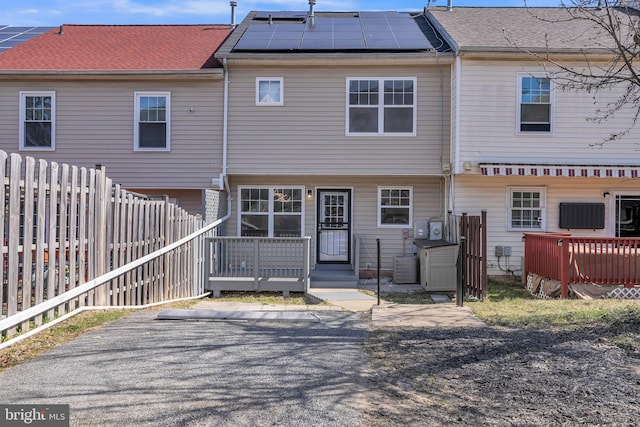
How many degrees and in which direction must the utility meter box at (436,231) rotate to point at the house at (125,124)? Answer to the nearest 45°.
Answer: approximately 90° to its right

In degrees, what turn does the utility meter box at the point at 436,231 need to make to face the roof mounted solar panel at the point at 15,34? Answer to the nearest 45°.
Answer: approximately 90° to its right

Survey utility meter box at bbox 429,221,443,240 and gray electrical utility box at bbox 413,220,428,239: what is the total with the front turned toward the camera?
2

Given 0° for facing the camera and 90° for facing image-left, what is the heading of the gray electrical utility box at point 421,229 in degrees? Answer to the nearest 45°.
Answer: approximately 0°

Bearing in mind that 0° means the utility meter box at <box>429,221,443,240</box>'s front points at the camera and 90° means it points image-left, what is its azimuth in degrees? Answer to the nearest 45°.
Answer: approximately 0°

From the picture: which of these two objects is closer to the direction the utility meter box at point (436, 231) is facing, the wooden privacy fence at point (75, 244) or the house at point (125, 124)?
the wooden privacy fence

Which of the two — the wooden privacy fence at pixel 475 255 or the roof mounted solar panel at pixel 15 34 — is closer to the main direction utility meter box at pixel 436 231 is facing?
the wooden privacy fence

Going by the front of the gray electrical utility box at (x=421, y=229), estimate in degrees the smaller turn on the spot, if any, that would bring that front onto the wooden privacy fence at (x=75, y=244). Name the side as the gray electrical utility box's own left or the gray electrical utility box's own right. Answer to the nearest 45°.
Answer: approximately 45° to the gray electrical utility box's own right

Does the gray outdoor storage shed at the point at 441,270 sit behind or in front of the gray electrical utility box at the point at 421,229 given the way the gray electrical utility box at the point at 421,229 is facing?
in front

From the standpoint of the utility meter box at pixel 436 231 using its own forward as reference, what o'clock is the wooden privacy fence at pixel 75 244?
The wooden privacy fence is roughly at 1 o'clock from the utility meter box.

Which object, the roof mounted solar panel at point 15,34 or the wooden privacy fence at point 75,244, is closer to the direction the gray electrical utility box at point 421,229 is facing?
the wooden privacy fence
